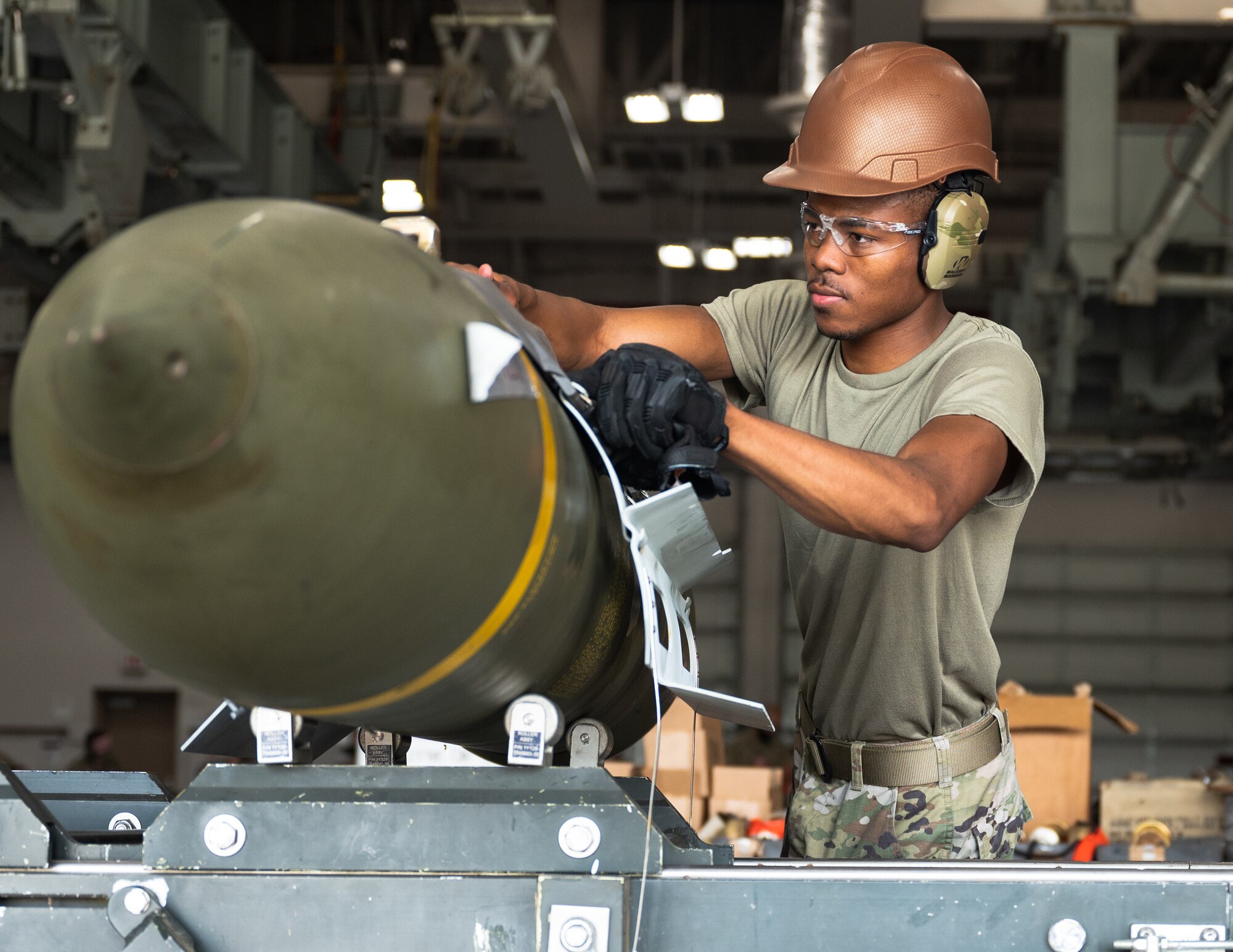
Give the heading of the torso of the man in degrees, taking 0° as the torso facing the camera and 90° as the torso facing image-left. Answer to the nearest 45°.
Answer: approximately 45°

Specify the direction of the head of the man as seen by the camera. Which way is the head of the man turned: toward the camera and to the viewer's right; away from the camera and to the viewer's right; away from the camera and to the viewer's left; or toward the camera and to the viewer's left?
toward the camera and to the viewer's left

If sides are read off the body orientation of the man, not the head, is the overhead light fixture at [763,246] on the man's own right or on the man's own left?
on the man's own right

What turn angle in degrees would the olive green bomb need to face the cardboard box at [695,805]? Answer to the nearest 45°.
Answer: approximately 135° to its right

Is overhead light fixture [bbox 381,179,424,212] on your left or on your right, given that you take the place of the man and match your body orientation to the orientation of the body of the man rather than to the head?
on your right

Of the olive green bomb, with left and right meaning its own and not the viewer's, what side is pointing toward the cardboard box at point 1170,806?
back

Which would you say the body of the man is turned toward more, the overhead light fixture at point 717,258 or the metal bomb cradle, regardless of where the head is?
the metal bomb cradle

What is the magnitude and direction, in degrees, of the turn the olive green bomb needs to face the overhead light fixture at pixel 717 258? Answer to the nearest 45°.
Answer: approximately 135° to its right

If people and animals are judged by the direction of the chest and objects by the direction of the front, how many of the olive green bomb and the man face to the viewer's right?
0

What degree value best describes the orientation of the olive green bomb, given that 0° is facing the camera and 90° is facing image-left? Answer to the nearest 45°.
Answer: approximately 45°
